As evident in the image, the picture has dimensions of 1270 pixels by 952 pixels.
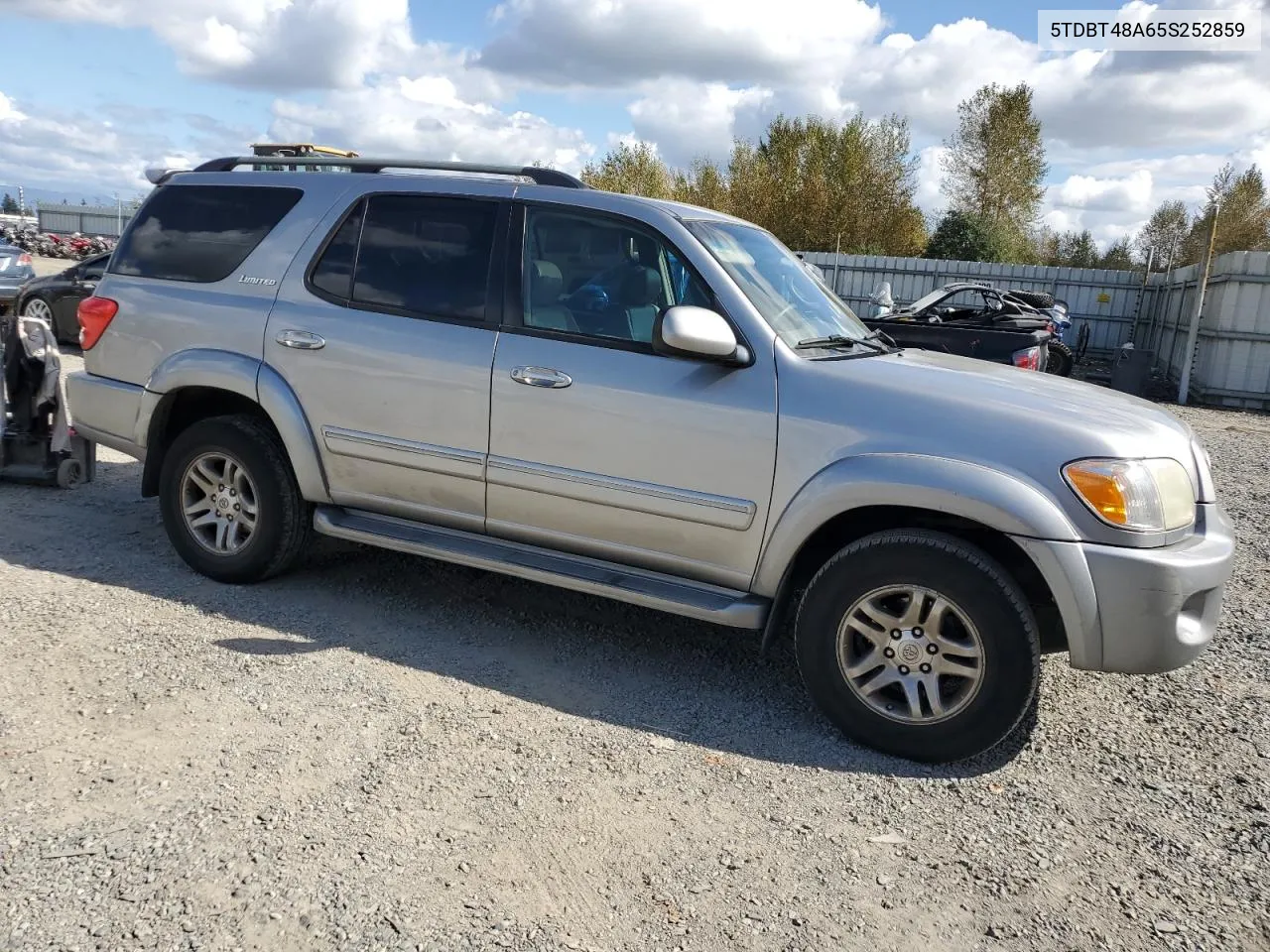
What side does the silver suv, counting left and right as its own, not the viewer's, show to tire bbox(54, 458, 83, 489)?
back

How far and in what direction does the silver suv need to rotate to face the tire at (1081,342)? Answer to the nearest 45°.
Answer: approximately 90° to its left

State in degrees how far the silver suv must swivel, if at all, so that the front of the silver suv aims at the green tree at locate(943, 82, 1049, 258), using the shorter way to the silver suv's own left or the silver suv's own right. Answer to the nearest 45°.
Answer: approximately 135° to the silver suv's own left

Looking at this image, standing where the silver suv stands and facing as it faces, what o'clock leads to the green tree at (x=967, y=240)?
The green tree is roughly at 8 o'clock from the silver suv.

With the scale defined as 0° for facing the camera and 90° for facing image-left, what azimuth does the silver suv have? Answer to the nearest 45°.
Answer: approximately 315°

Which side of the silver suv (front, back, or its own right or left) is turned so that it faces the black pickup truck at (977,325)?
left

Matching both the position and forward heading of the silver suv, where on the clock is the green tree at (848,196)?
The green tree is roughly at 8 o'clock from the silver suv.
